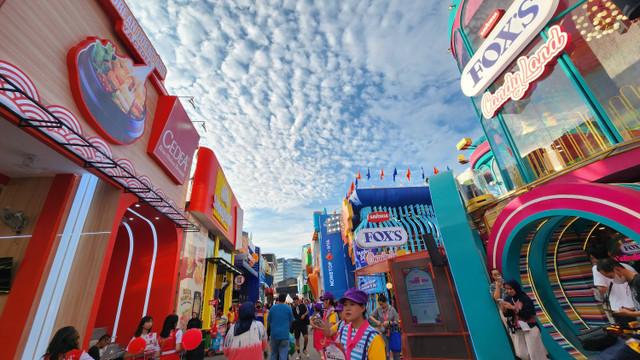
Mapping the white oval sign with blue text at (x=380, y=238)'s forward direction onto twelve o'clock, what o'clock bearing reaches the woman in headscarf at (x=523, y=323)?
The woman in headscarf is roughly at 11 o'clock from the white oval sign with blue text.

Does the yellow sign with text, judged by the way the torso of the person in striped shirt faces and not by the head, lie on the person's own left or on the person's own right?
on the person's own right

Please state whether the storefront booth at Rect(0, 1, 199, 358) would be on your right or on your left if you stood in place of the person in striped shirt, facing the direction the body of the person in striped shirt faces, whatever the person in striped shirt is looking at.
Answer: on your right

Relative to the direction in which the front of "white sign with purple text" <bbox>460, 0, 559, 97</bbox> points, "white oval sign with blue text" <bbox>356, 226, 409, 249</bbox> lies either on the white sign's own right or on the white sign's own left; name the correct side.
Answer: on the white sign's own right

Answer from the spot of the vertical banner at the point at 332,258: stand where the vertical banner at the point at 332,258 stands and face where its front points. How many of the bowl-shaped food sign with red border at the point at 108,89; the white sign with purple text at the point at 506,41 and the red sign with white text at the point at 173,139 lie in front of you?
3

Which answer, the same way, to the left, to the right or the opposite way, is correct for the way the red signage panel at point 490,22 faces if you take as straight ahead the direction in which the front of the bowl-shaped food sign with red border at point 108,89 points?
the opposite way

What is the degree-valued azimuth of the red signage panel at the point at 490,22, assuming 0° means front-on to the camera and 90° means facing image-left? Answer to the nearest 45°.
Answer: approximately 45°
